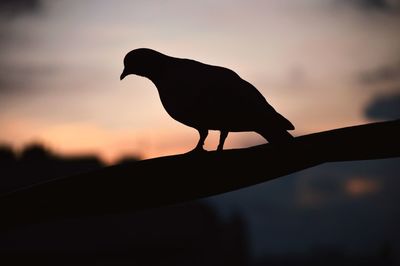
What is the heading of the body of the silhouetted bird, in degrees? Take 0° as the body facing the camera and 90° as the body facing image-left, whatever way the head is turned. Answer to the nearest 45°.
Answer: approximately 90°
